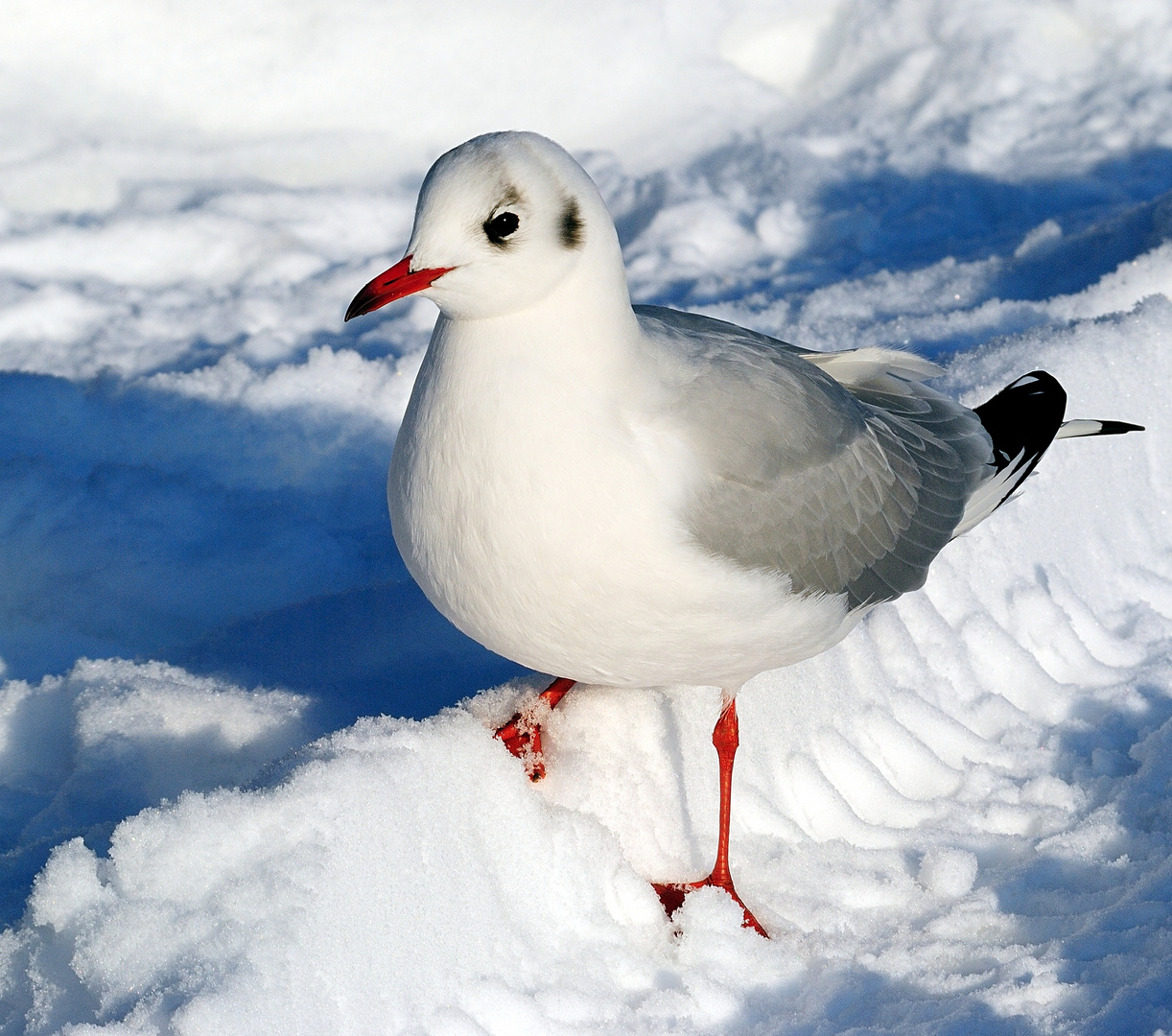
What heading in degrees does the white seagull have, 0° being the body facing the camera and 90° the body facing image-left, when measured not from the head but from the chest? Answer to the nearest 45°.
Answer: approximately 45°
